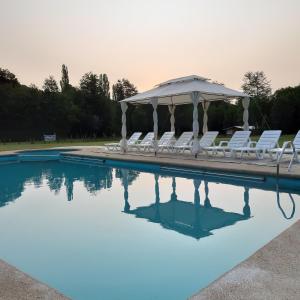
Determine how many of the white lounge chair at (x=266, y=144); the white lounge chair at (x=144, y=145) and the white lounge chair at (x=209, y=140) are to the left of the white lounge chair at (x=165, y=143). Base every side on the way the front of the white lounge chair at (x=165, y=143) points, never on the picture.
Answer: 2

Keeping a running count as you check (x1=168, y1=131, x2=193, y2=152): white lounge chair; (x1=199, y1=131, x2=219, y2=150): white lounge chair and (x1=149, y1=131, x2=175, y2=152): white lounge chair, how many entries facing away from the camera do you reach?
0

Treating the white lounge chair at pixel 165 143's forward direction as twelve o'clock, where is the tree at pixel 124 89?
The tree is roughly at 4 o'clock from the white lounge chair.

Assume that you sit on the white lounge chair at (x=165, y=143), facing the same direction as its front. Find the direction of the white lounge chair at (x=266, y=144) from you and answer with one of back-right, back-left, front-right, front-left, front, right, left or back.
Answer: left

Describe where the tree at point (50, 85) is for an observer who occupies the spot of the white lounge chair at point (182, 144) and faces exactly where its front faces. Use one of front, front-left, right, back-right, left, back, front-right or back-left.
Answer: right

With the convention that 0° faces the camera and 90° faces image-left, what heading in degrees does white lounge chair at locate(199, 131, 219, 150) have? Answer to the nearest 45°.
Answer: approximately 45°

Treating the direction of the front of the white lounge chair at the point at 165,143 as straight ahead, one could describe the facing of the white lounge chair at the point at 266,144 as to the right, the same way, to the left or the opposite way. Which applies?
the same way

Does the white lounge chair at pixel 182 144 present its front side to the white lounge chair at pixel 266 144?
no

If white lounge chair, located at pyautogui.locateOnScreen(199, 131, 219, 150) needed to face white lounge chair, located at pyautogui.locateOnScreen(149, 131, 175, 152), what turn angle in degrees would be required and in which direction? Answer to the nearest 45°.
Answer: approximately 90° to its right

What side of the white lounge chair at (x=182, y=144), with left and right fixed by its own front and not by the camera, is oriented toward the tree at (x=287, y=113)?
back

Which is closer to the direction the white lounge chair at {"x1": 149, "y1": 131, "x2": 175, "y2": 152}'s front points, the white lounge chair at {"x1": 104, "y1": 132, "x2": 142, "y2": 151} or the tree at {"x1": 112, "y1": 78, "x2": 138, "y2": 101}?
the white lounge chair

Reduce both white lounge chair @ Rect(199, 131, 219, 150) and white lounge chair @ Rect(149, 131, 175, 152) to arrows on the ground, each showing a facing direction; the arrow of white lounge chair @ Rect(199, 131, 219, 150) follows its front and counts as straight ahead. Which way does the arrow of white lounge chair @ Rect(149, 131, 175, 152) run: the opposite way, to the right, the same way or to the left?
the same way

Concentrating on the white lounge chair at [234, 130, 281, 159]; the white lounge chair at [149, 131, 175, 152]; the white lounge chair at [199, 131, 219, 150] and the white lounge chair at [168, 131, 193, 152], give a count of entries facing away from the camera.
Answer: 0

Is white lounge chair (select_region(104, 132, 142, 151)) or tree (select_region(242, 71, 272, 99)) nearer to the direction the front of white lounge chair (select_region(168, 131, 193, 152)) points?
the white lounge chair

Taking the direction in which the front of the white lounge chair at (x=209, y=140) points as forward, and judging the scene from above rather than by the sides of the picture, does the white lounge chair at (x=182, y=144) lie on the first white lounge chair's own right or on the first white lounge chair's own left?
on the first white lounge chair's own right

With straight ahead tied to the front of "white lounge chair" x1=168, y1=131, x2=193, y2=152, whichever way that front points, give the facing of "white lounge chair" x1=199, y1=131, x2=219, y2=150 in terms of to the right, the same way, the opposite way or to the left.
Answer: the same way

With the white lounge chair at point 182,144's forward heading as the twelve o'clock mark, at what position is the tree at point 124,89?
The tree is roughly at 4 o'clock from the white lounge chair.

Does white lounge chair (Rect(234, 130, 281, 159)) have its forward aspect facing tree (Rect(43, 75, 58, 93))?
no

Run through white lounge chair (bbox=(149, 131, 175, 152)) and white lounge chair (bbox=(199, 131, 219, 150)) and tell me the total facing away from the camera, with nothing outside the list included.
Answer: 0

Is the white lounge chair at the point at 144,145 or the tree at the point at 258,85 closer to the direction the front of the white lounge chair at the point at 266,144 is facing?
the white lounge chair
